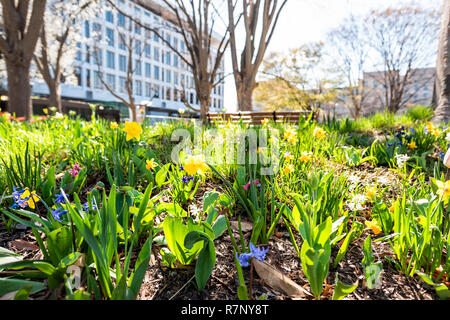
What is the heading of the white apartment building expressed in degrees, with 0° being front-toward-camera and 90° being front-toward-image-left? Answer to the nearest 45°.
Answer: approximately 315°
